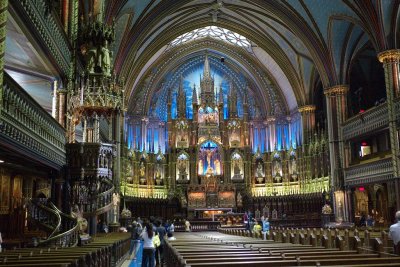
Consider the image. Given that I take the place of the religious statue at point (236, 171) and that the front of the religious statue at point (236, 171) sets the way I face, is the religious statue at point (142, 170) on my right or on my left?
on my right

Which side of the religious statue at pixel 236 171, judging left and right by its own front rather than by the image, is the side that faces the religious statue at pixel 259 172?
left

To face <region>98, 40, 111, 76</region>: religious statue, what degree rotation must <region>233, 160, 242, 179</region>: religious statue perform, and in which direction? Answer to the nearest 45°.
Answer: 0° — it already faces it

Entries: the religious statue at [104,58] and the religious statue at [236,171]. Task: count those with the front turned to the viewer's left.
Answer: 0

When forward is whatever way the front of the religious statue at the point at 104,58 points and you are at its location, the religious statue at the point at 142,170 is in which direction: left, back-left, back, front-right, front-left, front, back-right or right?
back-left

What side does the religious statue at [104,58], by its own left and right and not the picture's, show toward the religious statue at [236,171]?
left

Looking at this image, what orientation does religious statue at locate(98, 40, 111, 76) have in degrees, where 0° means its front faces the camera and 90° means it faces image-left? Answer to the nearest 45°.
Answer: approximately 315°

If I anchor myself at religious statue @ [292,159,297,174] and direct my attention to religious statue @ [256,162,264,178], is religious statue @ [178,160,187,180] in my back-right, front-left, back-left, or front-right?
front-left

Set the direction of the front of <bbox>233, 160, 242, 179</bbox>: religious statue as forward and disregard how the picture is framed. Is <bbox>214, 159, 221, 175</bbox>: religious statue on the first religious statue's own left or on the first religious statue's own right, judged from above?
on the first religious statue's own right

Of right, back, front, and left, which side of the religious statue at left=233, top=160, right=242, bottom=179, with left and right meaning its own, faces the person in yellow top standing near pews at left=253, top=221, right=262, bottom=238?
front

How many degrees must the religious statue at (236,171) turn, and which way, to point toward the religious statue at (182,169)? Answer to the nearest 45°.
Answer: approximately 90° to its right

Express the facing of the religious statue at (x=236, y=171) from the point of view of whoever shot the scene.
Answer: facing the viewer

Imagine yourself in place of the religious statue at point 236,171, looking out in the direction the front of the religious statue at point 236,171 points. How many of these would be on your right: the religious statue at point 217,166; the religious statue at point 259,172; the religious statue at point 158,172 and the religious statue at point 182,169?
3
